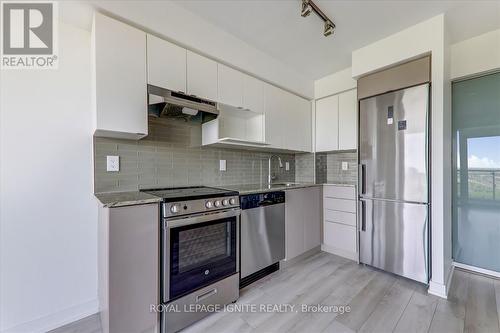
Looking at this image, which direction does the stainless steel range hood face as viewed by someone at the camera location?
facing the viewer and to the right of the viewer

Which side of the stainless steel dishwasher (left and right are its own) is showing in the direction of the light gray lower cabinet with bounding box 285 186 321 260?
left

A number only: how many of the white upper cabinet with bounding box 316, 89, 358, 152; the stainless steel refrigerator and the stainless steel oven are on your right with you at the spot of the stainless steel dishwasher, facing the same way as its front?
1

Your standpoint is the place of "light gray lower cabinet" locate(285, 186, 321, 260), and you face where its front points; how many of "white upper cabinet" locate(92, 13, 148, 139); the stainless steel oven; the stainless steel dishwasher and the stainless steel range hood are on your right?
4

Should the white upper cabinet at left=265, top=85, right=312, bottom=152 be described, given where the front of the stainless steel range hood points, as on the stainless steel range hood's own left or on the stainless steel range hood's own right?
on the stainless steel range hood's own left

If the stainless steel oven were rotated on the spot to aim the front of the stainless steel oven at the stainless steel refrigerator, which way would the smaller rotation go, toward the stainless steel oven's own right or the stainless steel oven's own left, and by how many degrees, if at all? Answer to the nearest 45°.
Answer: approximately 45° to the stainless steel oven's own left

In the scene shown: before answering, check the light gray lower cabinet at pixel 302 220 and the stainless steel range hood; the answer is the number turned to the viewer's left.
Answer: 0
